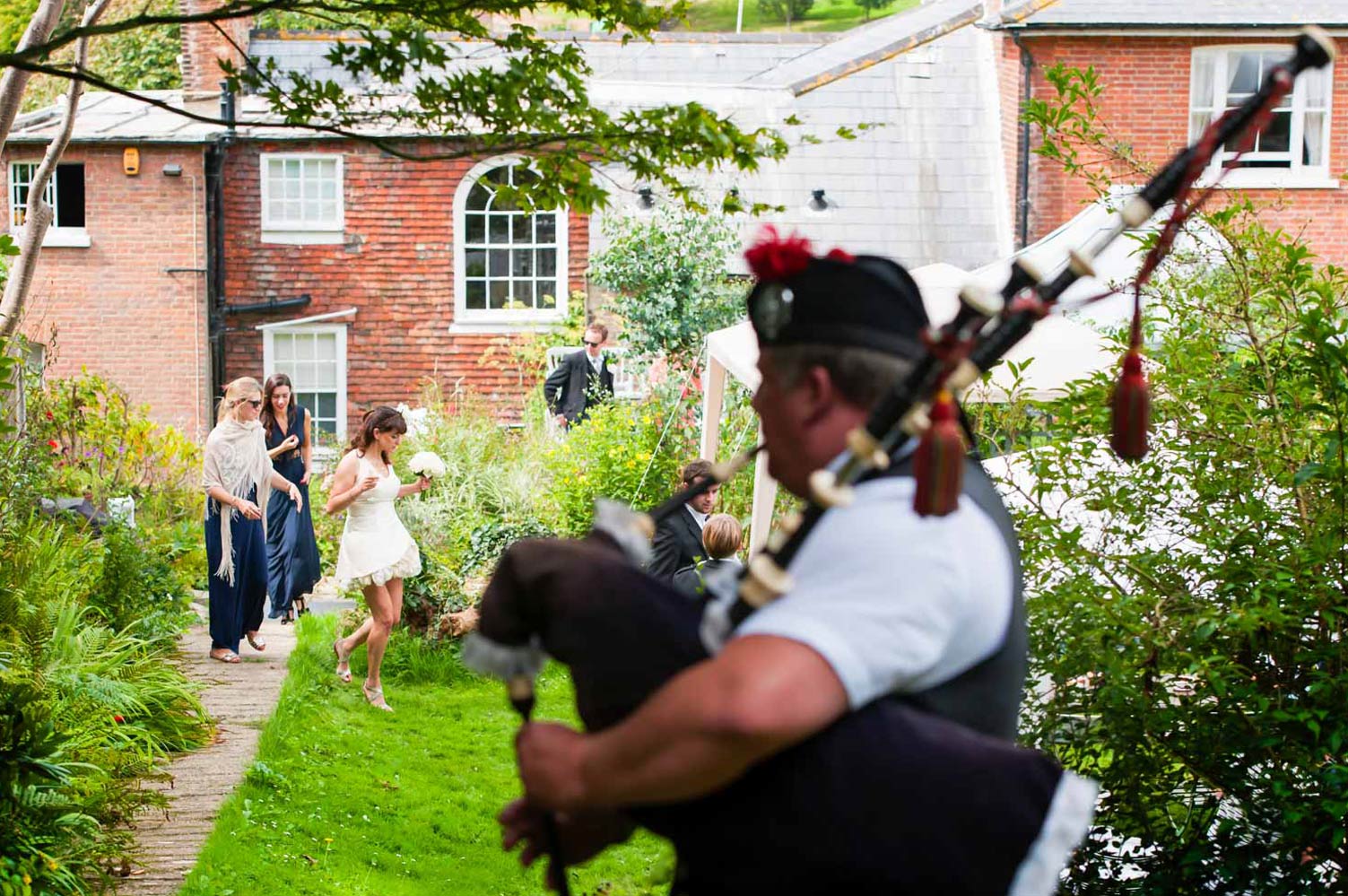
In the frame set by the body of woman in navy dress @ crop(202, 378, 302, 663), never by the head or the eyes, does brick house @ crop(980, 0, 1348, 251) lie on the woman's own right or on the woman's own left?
on the woman's own left

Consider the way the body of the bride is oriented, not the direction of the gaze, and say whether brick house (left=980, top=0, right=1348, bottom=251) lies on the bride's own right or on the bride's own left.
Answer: on the bride's own left

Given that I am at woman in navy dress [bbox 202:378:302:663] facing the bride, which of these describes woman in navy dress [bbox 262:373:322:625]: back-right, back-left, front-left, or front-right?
back-left

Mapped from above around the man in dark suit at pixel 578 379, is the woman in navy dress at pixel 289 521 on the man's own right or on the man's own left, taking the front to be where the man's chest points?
on the man's own right

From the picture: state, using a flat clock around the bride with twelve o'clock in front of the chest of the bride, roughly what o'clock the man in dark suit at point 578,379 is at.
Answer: The man in dark suit is roughly at 8 o'clock from the bride.

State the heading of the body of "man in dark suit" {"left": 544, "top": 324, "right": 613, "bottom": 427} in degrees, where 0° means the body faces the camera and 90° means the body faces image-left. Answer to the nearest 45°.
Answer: approximately 315°

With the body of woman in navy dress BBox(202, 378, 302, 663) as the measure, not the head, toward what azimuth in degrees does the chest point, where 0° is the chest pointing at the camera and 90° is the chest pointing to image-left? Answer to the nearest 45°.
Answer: approximately 315°

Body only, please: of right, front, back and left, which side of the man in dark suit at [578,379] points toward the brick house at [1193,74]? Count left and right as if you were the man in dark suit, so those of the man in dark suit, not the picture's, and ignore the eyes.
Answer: left

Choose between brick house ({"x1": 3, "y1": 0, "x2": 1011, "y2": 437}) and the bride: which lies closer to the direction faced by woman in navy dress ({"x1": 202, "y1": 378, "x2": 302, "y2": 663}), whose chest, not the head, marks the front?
the bride
